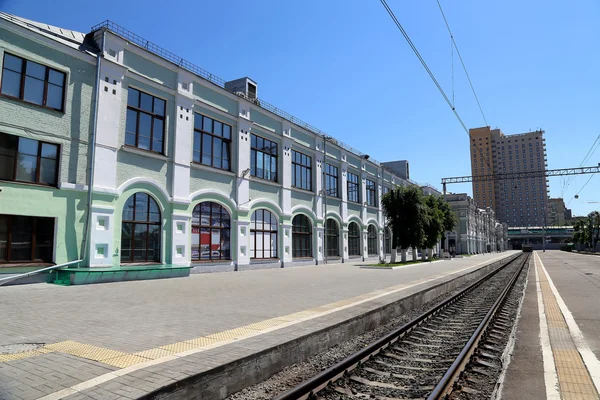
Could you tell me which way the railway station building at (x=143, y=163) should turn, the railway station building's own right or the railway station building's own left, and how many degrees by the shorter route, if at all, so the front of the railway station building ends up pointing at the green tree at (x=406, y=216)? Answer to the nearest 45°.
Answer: approximately 90° to the railway station building's own left

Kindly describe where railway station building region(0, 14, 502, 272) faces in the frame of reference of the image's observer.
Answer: facing the viewer and to the right of the viewer

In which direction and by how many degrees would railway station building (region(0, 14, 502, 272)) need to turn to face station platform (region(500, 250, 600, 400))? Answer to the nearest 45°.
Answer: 0° — it already faces it

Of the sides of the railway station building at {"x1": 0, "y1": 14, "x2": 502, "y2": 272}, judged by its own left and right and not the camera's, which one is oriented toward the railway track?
front

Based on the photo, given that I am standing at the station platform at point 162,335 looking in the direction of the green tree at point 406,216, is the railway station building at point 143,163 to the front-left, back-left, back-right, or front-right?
front-left

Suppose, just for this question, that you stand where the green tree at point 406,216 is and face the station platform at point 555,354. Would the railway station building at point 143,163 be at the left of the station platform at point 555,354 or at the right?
right

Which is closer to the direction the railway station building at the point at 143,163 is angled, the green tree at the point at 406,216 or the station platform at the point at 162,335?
the station platform
